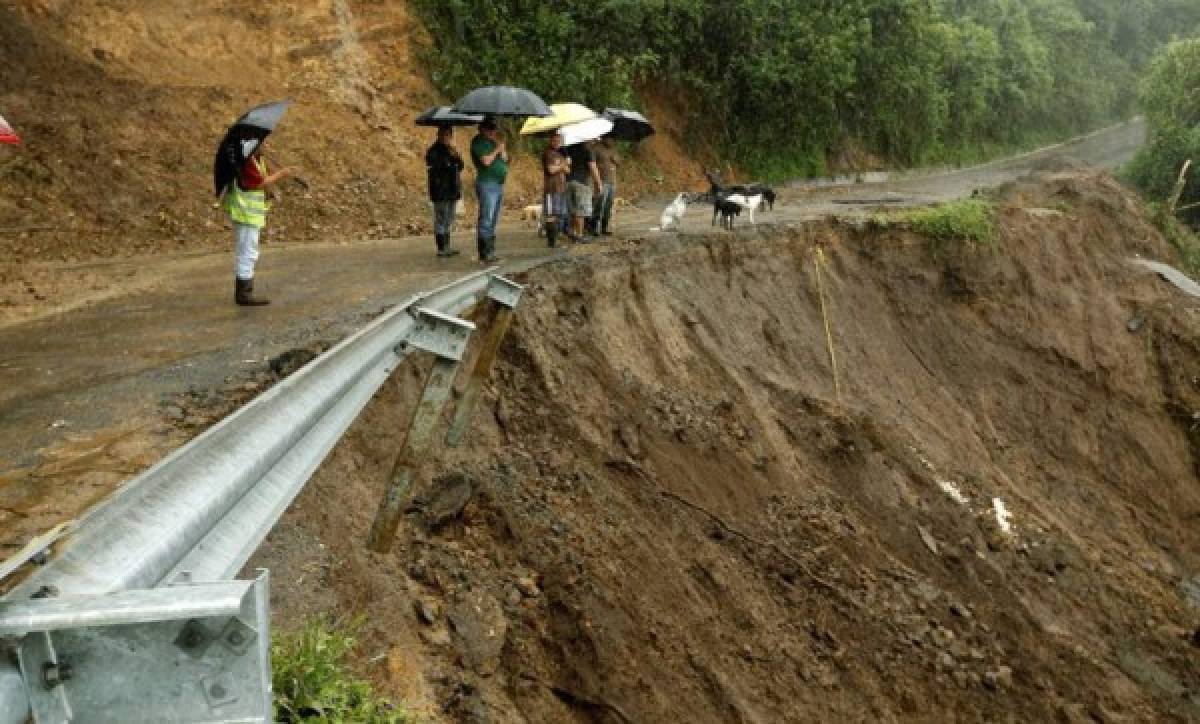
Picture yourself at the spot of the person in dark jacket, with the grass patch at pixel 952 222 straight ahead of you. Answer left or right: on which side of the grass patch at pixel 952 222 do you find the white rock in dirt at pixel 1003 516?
right

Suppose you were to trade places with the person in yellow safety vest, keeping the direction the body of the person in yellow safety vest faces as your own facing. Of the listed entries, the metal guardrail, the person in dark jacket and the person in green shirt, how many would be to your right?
1

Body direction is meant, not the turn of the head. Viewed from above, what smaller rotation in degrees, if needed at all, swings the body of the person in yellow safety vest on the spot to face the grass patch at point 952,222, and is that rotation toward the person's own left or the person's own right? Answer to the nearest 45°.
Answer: approximately 45° to the person's own left

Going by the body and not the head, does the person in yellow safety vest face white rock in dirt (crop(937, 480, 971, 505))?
yes

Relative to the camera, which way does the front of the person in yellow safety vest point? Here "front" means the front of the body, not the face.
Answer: to the viewer's right

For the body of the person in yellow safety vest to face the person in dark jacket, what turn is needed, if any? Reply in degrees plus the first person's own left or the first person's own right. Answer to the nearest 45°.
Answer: approximately 45° to the first person's own left

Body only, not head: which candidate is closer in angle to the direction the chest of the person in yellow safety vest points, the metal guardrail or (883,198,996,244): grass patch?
the grass patch

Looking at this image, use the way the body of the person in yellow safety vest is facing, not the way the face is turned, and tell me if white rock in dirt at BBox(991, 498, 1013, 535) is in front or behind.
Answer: in front

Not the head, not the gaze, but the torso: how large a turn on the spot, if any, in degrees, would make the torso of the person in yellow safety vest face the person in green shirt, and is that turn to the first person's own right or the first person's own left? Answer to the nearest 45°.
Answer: approximately 45° to the first person's own left

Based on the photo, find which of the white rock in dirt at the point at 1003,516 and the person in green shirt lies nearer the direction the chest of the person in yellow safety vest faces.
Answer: the white rock in dirt

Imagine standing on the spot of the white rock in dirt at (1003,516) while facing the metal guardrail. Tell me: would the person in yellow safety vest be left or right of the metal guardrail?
right

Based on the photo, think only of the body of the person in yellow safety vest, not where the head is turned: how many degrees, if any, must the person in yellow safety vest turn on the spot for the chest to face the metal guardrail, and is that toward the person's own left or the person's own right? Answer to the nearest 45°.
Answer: approximately 90° to the person's own right
